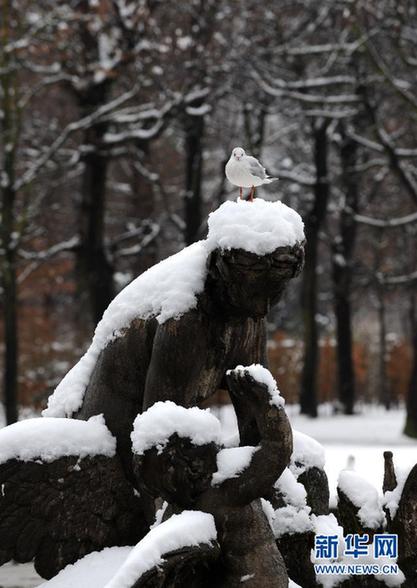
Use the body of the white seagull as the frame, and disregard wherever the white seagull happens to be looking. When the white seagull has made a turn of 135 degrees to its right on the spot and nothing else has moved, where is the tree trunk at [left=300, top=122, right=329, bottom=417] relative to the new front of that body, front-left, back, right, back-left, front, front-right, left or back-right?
front

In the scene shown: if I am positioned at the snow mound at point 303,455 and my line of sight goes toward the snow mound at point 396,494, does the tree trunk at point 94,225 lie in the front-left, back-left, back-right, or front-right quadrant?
back-left

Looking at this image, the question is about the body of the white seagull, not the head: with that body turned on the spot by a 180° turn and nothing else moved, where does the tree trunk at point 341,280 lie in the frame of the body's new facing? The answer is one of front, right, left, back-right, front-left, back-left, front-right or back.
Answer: front-left

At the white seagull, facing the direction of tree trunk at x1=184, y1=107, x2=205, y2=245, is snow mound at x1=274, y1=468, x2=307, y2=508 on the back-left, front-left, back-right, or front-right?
back-right

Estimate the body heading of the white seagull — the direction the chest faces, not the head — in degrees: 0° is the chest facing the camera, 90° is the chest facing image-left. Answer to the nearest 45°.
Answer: approximately 45°

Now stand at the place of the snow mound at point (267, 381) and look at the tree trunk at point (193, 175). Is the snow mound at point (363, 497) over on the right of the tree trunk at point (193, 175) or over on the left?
right
